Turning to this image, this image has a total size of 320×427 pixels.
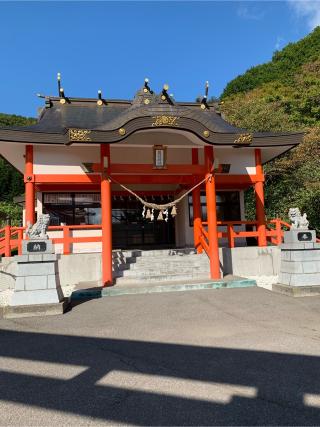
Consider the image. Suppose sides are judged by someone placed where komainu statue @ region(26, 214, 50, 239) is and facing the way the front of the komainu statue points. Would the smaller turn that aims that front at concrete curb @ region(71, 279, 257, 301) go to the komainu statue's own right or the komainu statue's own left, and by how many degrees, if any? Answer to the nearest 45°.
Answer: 0° — it already faces it

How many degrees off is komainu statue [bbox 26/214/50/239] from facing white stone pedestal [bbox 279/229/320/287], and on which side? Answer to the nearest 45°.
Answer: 0° — it already faces it

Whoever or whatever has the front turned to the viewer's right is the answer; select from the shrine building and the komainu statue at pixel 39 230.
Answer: the komainu statue

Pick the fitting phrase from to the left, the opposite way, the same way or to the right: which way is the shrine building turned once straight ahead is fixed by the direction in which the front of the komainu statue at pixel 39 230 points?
to the right

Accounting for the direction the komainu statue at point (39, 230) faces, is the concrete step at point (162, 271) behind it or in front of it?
in front

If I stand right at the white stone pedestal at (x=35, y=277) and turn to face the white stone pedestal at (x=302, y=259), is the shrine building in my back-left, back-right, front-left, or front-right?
front-left

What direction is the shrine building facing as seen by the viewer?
toward the camera

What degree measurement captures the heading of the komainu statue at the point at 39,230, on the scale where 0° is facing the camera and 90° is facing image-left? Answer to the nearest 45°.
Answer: approximately 270°

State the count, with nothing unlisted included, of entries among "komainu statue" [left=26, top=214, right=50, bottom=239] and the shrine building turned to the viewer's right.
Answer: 1

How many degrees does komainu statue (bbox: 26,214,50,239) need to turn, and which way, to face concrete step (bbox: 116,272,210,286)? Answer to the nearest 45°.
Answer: approximately 45° to its left
